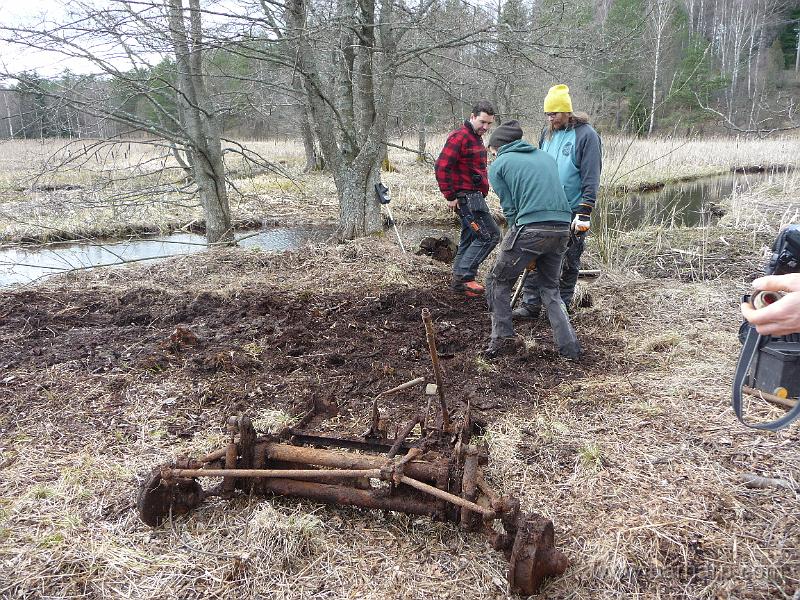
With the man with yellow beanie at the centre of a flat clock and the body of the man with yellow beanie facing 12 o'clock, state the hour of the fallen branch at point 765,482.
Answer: The fallen branch is roughly at 10 o'clock from the man with yellow beanie.

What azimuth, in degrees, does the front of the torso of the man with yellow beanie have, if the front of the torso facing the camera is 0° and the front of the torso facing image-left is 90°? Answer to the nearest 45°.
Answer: approximately 45°

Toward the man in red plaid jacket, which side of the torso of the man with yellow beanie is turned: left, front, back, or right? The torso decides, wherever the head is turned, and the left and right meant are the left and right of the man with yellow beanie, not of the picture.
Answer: right
